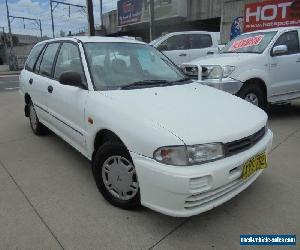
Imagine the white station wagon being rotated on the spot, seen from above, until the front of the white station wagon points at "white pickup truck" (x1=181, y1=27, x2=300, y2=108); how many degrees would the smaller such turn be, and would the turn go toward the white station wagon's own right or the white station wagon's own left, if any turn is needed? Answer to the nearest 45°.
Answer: approximately 90° to the white station wagon's own left

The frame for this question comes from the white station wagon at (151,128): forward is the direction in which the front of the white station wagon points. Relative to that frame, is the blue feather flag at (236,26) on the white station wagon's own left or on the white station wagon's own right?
on the white station wagon's own left

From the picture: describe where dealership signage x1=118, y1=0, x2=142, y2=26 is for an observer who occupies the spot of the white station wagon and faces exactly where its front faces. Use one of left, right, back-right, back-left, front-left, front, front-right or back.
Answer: back-left

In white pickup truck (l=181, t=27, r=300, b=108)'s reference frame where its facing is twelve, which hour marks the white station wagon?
The white station wagon is roughly at 11 o'clock from the white pickup truck.

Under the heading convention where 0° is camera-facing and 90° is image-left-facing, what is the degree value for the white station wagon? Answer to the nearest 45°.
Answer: approximately 315°

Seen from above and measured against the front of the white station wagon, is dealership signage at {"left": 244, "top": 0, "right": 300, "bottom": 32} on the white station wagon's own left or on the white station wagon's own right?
on the white station wagon's own left

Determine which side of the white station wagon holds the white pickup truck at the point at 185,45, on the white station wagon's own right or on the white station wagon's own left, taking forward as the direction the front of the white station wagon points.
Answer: on the white station wagon's own left

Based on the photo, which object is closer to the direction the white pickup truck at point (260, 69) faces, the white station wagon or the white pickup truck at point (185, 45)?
the white station wagon

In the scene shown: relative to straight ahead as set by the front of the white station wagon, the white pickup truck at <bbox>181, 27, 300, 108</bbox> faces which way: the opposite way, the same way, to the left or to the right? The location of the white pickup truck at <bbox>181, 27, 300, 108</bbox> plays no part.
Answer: to the right
